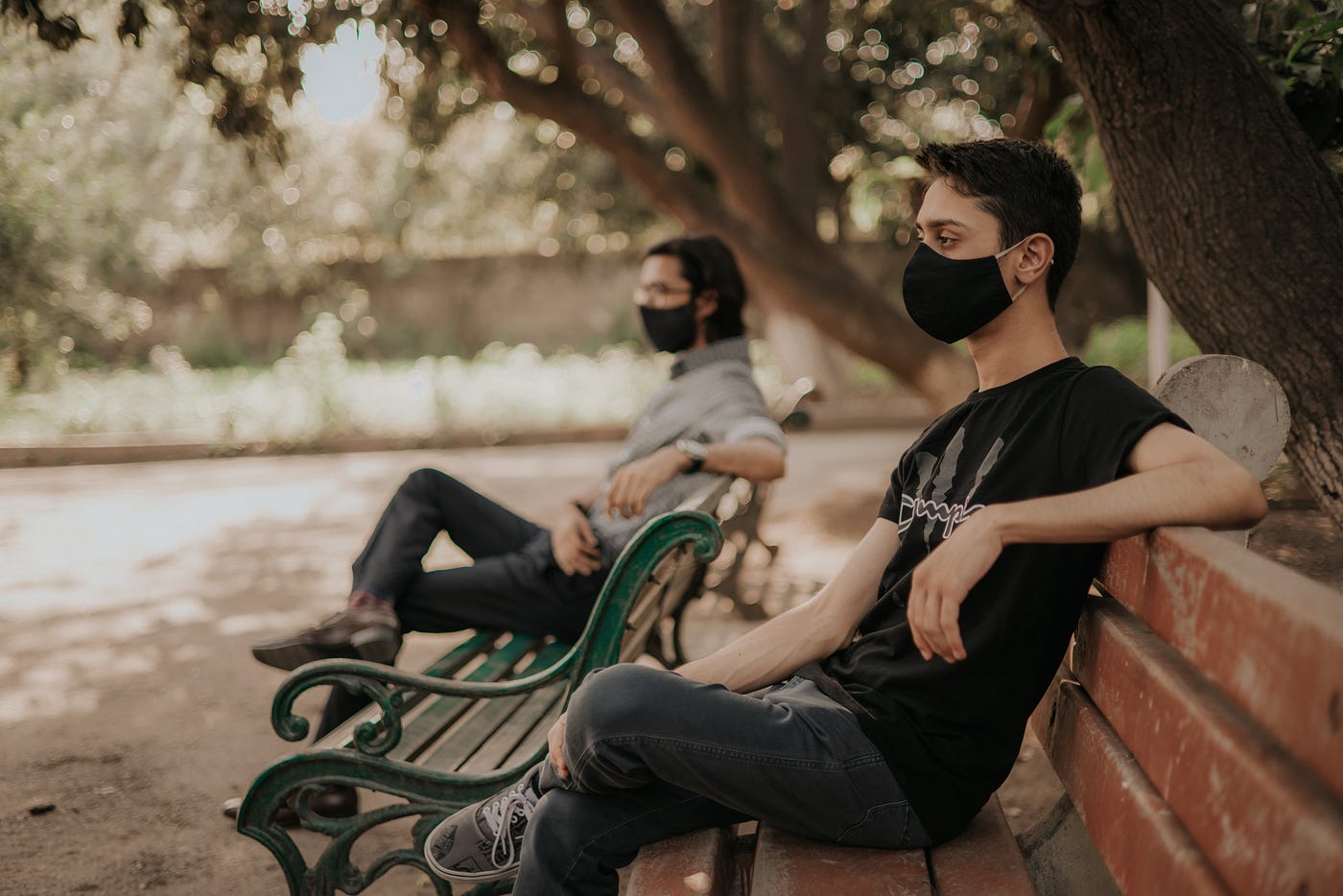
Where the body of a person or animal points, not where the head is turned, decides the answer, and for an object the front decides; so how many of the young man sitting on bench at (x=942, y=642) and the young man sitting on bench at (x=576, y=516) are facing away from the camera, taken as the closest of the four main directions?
0

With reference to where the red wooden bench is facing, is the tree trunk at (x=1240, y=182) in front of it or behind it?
behind

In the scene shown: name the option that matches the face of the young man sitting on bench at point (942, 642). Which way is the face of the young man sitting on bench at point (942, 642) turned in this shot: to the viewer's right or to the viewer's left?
to the viewer's left

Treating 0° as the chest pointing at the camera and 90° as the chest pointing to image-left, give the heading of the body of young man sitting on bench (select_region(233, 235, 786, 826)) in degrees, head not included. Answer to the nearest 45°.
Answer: approximately 90°

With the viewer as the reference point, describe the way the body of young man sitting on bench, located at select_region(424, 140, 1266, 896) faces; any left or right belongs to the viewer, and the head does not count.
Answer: facing the viewer and to the left of the viewer

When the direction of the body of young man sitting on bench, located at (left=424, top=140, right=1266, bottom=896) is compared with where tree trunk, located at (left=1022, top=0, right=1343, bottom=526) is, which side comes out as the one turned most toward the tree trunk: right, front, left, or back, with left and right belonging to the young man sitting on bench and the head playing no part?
back

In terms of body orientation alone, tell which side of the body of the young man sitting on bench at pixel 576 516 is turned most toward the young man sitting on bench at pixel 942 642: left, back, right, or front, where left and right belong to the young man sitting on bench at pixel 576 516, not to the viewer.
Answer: left

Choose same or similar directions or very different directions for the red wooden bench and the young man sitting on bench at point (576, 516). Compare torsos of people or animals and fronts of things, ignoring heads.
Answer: same or similar directions

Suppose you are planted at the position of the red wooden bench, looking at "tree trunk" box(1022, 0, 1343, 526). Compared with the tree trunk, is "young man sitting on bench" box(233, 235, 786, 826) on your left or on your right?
left

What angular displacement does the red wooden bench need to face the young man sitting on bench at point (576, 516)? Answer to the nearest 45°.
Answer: approximately 90° to its right

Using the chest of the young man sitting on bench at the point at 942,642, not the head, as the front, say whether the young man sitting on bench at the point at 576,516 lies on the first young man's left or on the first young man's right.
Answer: on the first young man's right

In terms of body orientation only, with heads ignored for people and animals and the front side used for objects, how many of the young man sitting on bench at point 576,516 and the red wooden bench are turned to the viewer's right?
0
